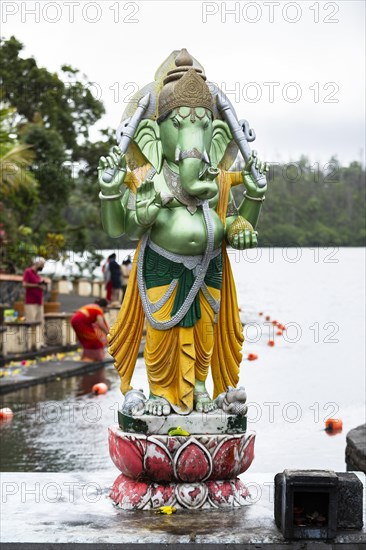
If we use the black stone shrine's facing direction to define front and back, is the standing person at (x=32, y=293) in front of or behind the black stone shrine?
behind

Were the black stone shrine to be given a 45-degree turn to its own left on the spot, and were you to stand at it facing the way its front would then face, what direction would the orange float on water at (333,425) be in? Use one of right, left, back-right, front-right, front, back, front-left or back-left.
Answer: back-left

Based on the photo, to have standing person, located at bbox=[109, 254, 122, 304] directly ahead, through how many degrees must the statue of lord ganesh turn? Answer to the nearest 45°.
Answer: approximately 180°

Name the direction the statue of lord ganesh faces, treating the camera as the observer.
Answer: facing the viewer

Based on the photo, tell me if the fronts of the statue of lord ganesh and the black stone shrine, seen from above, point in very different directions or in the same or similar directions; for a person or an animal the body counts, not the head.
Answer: same or similar directions

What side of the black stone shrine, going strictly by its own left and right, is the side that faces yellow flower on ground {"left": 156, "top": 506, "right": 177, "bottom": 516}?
right

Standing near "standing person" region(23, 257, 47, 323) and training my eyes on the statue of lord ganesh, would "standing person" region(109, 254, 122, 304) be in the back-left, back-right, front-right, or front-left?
back-left

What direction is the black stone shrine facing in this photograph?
toward the camera

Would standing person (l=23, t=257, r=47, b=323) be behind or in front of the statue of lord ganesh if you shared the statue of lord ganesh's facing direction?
behind

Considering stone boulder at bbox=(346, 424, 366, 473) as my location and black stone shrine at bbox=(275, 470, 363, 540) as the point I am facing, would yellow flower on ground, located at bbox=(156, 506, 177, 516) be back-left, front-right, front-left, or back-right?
front-right
